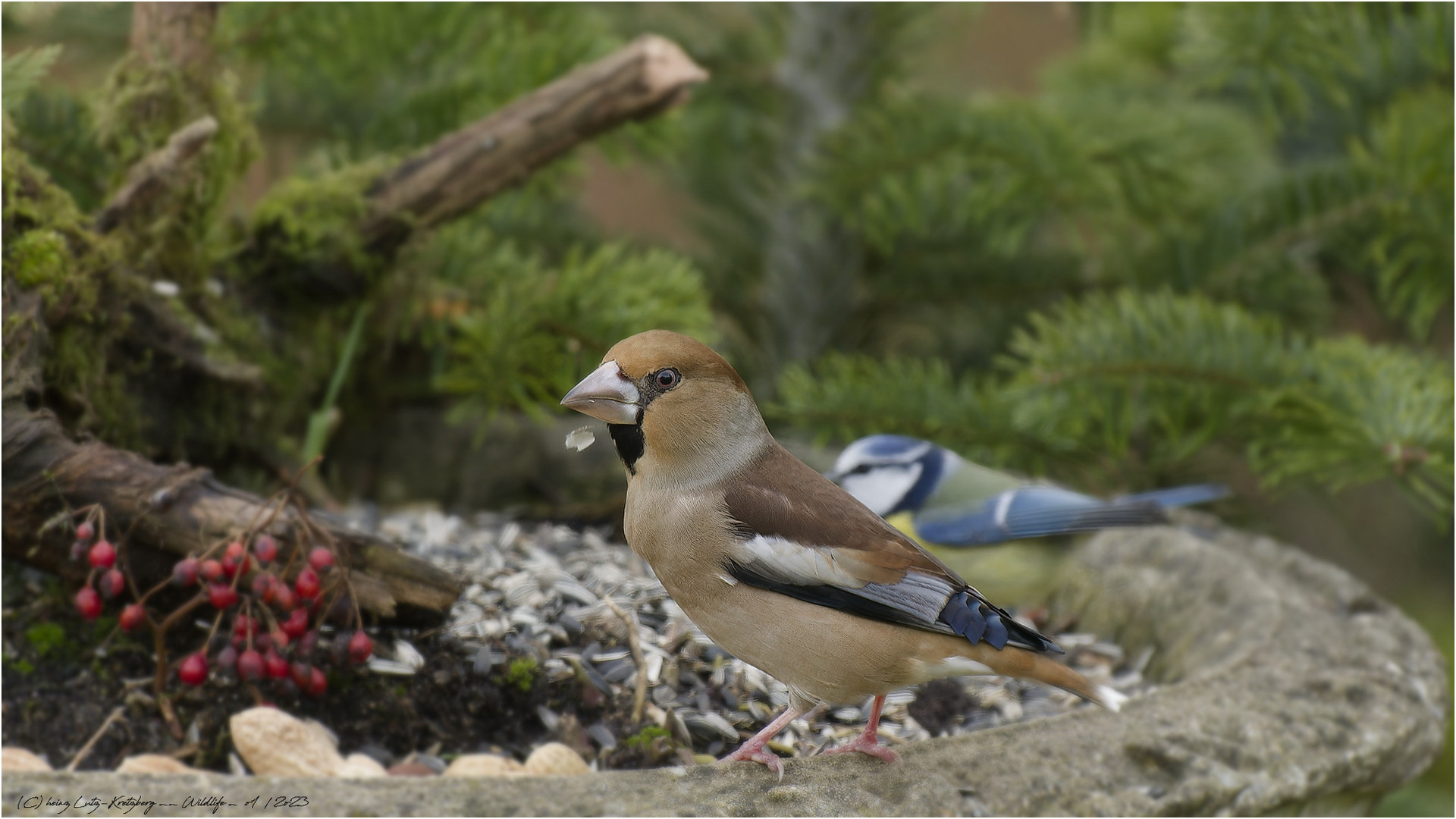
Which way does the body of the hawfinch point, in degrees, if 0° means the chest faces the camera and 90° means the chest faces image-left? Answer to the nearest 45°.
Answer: approximately 90°

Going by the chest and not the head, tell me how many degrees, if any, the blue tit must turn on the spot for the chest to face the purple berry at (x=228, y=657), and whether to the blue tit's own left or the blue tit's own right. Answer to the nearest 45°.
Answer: approximately 45° to the blue tit's own left

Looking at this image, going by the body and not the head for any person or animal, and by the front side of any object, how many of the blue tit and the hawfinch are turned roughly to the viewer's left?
2

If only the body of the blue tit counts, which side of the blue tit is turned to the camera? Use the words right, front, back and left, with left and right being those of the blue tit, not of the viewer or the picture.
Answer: left

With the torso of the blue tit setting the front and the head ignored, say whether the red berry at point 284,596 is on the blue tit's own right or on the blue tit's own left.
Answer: on the blue tit's own left
